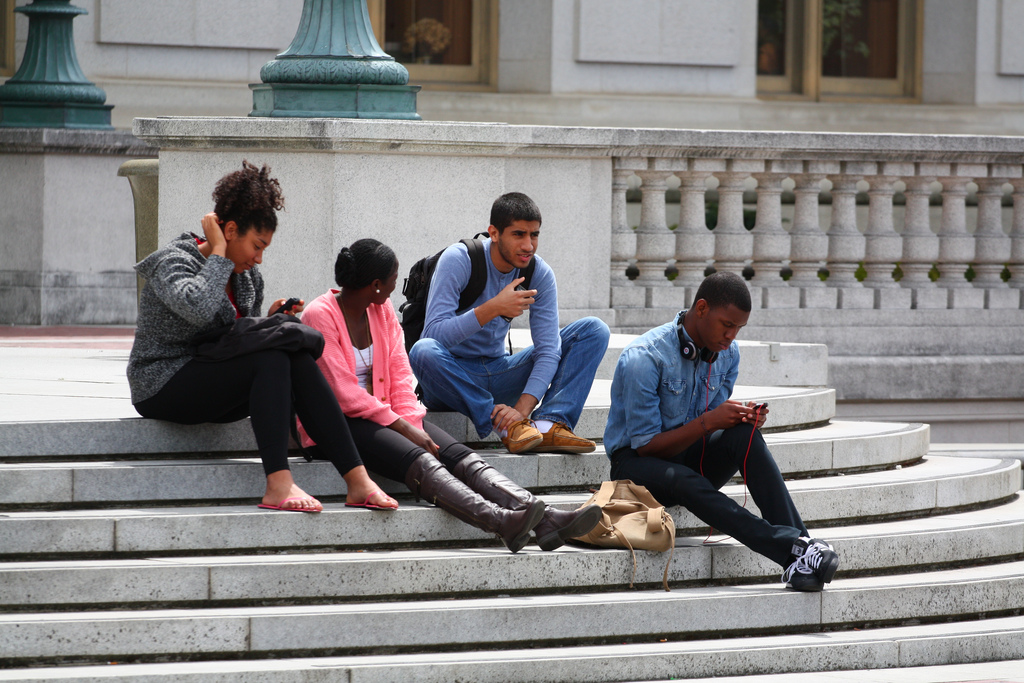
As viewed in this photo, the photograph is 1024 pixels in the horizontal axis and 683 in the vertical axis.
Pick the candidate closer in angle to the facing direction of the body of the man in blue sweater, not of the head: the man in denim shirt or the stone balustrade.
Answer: the man in denim shirt

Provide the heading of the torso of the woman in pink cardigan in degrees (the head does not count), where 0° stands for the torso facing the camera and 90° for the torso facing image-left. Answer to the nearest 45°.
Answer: approximately 315°

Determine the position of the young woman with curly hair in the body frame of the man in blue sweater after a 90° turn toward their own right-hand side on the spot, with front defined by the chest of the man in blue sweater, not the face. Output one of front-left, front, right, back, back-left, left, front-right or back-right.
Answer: front

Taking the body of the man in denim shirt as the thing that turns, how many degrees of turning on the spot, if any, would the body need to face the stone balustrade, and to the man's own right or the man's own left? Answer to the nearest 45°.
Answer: approximately 135° to the man's own left

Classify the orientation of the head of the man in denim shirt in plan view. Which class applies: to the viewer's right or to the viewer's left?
to the viewer's right

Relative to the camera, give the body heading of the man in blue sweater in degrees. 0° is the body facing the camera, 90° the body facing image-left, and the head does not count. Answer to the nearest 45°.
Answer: approximately 315°

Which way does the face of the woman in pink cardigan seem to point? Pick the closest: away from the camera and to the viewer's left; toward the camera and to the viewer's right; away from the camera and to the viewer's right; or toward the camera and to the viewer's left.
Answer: away from the camera and to the viewer's right

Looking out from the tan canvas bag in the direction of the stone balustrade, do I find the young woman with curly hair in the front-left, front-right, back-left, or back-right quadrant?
back-left

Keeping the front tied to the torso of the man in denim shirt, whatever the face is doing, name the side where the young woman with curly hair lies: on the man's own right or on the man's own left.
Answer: on the man's own right
